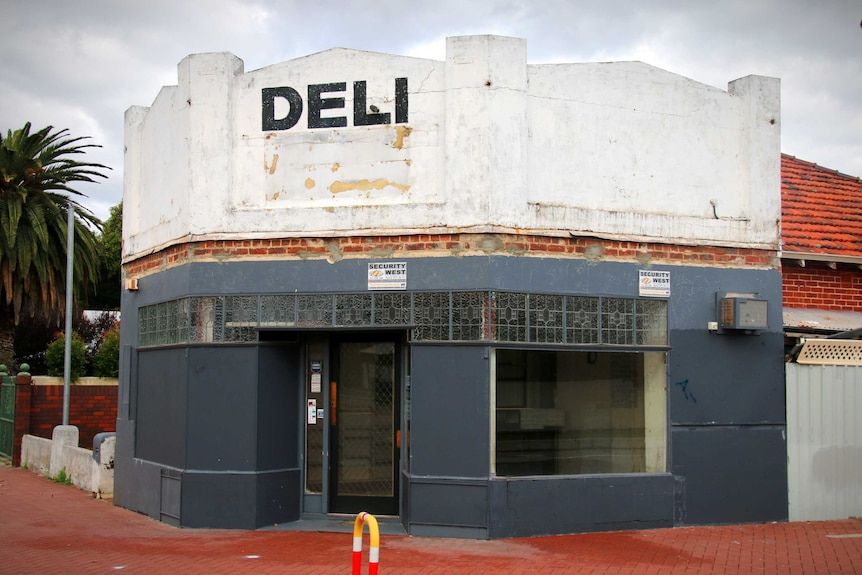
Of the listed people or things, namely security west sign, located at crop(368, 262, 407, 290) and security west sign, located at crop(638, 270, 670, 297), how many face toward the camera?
2

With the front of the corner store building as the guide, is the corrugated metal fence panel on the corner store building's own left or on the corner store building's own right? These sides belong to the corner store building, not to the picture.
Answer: on the corner store building's own left

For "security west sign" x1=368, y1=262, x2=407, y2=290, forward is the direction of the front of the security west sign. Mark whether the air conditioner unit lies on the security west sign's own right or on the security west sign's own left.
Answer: on the security west sign's own left

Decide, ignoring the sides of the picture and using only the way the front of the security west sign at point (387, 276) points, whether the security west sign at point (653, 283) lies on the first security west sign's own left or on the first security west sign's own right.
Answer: on the first security west sign's own left

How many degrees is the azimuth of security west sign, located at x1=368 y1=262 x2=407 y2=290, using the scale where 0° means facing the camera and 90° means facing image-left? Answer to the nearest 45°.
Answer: approximately 0°

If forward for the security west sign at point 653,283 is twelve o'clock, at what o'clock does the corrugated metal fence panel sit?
The corrugated metal fence panel is roughly at 8 o'clock from the security west sign.
